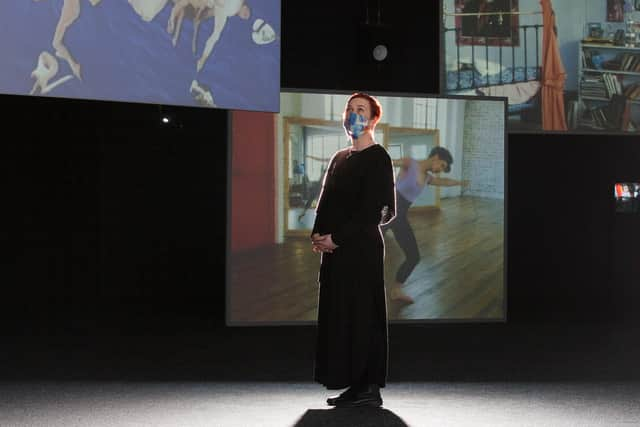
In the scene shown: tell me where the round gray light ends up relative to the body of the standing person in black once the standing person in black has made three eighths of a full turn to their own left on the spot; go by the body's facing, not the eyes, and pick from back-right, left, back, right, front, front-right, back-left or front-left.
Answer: left

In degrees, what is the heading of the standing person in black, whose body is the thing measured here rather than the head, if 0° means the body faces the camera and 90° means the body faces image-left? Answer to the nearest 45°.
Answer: approximately 45°
